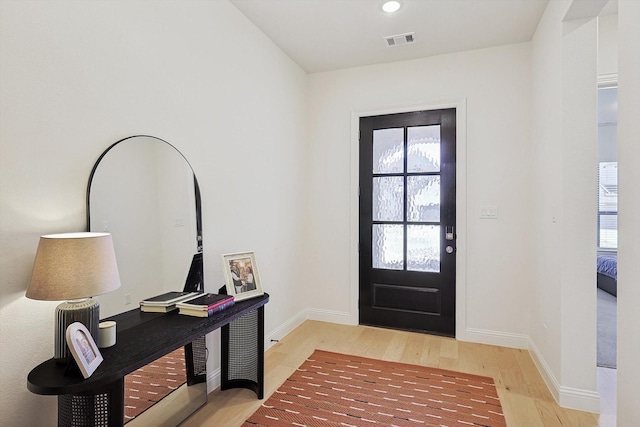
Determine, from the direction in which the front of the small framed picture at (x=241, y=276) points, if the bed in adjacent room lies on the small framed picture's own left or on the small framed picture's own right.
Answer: on the small framed picture's own left

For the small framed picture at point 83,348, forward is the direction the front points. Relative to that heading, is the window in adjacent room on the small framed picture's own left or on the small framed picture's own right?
on the small framed picture's own left

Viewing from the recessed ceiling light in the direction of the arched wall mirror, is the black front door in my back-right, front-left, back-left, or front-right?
back-right

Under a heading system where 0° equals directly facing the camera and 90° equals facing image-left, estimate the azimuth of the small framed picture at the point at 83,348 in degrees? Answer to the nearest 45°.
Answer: approximately 315°

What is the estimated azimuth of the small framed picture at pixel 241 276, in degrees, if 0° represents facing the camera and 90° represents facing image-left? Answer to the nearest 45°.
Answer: approximately 315°

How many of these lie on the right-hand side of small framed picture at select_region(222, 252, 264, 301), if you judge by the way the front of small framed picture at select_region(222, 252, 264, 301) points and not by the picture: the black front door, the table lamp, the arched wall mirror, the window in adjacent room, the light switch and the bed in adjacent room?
2

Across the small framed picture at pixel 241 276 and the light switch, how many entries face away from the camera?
0

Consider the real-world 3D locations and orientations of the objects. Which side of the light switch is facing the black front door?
right

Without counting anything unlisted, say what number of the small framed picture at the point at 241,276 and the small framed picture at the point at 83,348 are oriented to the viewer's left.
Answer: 0

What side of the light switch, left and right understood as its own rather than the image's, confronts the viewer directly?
front
